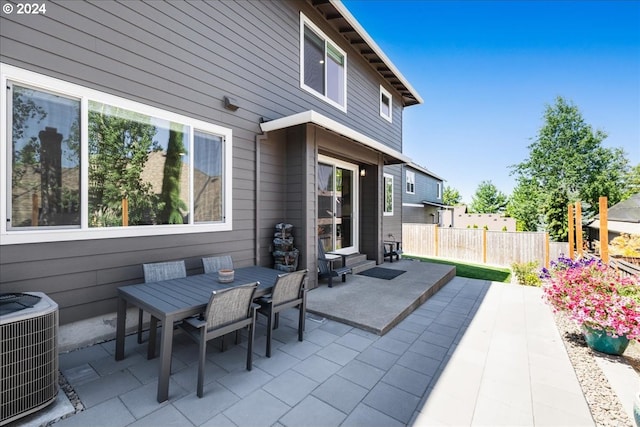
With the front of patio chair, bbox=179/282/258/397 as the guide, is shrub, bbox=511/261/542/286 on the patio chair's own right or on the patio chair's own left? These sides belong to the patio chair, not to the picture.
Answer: on the patio chair's own right

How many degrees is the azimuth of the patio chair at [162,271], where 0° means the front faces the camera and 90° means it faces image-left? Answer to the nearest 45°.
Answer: approximately 315°

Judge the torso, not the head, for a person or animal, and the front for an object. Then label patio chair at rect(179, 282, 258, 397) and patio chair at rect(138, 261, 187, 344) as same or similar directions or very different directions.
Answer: very different directions

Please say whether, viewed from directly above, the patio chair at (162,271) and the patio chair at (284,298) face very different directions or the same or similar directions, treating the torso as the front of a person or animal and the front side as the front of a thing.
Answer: very different directions

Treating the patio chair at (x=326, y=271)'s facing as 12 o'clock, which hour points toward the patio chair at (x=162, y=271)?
the patio chair at (x=162, y=271) is roughly at 3 o'clock from the patio chair at (x=326, y=271).

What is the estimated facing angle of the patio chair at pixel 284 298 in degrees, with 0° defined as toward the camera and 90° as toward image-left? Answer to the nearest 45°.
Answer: approximately 135°

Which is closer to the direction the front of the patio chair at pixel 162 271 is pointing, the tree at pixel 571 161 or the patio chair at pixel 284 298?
the patio chair

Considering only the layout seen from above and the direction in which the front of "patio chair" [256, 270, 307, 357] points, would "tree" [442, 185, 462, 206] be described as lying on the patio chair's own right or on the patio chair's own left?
on the patio chair's own right

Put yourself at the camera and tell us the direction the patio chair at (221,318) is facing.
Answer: facing away from the viewer and to the left of the viewer
